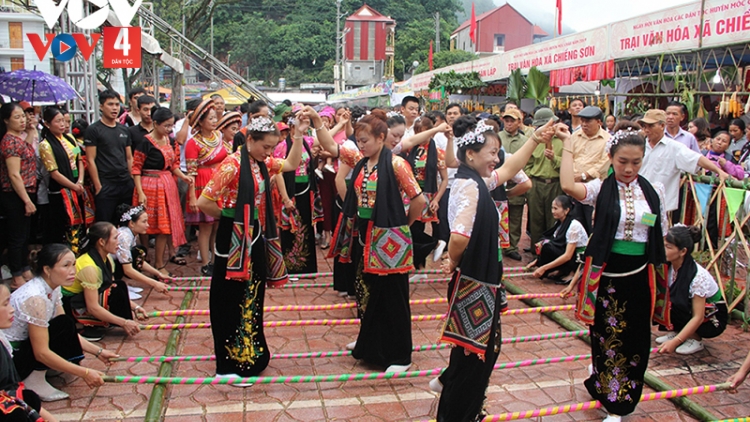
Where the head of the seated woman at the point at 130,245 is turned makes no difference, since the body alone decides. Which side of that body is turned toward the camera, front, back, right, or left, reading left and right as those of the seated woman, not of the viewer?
right

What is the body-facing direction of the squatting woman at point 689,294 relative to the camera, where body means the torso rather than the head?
to the viewer's left

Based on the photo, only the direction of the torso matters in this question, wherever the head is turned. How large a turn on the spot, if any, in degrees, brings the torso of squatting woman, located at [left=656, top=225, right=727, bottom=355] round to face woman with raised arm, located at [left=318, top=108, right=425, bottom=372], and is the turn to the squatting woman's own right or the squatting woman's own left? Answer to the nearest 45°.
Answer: approximately 45° to the squatting woman's own left

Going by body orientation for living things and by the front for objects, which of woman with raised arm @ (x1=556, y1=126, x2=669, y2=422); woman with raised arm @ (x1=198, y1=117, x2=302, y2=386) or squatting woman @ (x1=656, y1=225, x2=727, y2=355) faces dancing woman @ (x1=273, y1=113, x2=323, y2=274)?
the squatting woman

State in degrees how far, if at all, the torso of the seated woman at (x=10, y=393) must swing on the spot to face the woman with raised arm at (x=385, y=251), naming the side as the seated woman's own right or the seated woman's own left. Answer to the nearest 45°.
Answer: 0° — they already face them

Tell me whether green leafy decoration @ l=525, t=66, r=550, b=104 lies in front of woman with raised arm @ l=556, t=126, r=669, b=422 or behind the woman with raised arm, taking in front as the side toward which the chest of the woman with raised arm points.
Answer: behind

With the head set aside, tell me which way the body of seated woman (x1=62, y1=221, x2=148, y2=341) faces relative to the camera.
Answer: to the viewer's right

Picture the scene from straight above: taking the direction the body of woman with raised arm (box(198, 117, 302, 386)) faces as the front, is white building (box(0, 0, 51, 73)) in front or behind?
behind

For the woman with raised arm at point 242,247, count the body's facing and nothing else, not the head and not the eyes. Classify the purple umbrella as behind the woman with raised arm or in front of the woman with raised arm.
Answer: behind

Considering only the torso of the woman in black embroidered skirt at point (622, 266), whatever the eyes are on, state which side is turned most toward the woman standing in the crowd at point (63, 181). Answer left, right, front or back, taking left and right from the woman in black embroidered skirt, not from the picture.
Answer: right

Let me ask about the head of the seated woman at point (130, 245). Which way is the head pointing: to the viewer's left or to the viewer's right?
to the viewer's right

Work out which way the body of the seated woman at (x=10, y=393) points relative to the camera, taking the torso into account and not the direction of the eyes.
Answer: to the viewer's right
